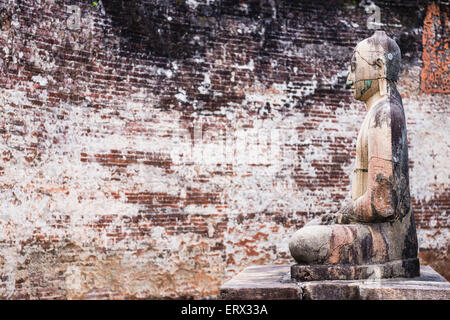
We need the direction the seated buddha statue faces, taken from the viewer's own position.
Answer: facing to the left of the viewer
